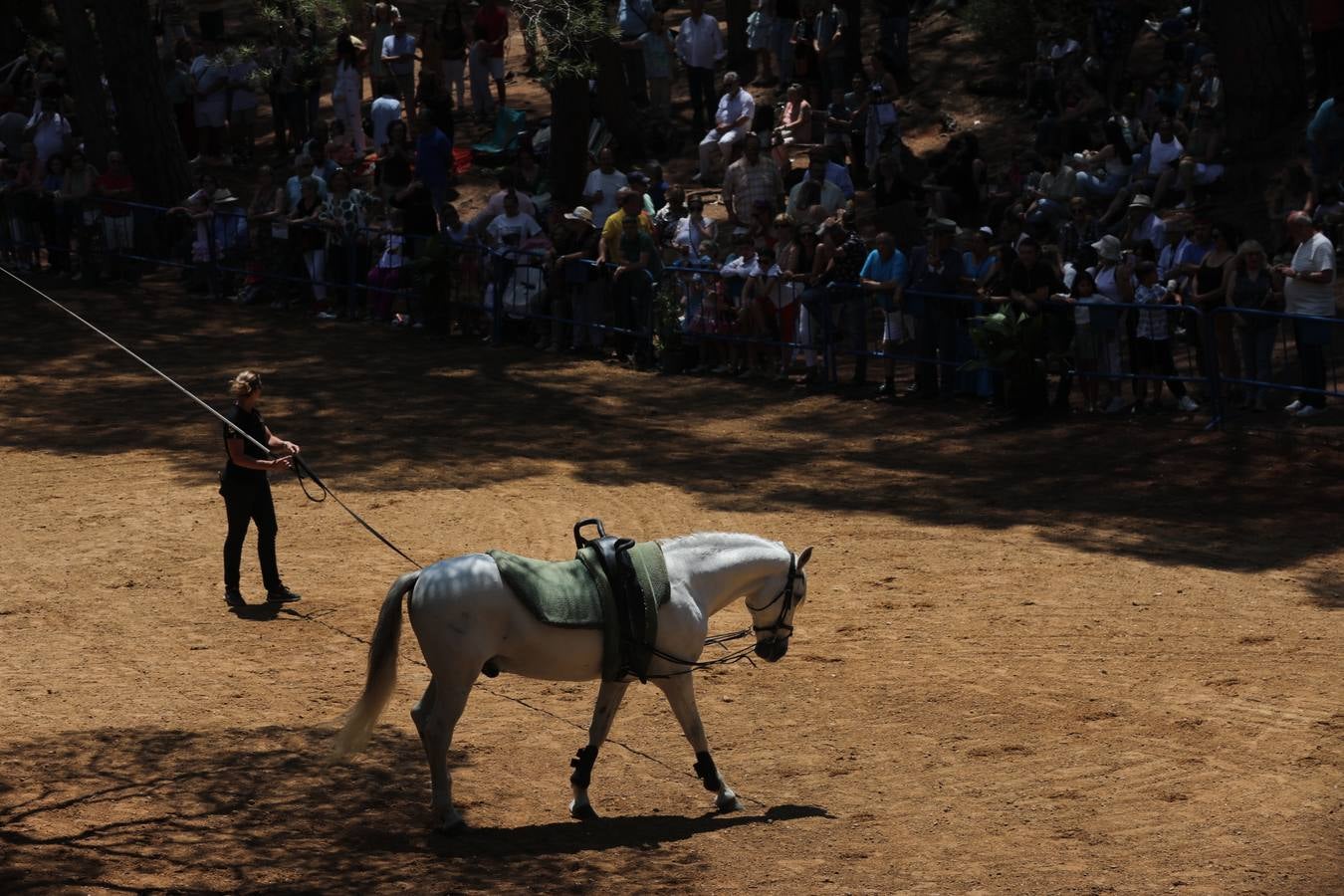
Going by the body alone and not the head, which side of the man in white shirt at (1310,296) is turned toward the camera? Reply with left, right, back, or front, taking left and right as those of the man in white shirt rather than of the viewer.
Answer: left

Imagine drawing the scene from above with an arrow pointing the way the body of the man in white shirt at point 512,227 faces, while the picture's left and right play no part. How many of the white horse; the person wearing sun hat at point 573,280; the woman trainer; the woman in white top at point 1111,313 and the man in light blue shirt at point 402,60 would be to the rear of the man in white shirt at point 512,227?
1

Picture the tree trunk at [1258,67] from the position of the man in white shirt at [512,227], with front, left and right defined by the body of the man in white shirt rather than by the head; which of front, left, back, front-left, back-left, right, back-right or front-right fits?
left

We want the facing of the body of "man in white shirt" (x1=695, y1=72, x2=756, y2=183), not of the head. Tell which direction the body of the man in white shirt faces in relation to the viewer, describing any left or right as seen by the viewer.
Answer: facing the viewer and to the left of the viewer

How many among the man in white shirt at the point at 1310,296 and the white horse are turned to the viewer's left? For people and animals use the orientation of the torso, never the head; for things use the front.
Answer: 1

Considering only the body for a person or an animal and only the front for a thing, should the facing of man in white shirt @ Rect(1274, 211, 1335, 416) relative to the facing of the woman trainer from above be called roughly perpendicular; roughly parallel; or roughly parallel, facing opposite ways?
roughly parallel, facing opposite ways

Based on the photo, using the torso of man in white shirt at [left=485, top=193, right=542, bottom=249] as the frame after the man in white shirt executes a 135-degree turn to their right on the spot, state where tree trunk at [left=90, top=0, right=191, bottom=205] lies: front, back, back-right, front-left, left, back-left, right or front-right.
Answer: front

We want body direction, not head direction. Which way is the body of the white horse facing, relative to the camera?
to the viewer's right

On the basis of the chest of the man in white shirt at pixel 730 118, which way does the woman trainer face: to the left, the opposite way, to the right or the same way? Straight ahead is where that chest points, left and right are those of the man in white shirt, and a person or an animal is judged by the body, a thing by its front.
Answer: to the left

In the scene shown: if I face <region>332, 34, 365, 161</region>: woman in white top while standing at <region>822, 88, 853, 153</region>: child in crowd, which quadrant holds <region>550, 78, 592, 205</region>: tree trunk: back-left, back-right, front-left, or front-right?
front-left

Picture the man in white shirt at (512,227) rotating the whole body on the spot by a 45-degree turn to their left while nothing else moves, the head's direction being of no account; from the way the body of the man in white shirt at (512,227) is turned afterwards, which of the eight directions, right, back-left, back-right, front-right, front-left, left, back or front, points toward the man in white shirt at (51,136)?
back

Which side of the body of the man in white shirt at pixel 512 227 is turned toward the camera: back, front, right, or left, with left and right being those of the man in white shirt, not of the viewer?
front

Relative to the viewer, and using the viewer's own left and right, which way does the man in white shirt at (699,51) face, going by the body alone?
facing the viewer

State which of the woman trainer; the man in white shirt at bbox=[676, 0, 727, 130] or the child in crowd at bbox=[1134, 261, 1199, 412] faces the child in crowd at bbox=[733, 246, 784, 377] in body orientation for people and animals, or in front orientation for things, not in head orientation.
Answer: the man in white shirt

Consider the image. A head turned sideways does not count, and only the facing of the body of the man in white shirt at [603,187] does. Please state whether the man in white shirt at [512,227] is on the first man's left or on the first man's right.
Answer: on the first man's right

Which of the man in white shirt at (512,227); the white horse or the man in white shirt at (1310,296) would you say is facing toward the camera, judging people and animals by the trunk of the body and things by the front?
the man in white shirt at (512,227)
